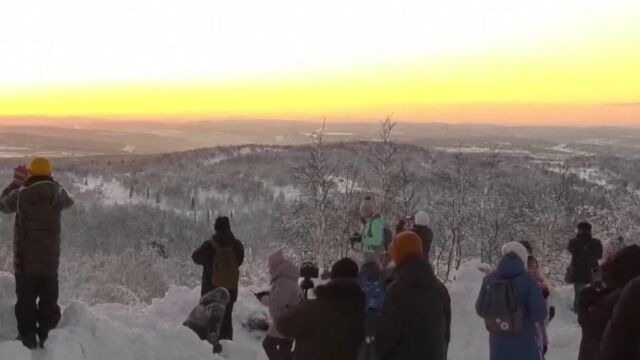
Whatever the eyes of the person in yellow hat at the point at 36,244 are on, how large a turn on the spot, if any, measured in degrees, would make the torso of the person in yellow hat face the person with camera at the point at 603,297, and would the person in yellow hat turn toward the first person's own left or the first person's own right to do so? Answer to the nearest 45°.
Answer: approximately 135° to the first person's own right

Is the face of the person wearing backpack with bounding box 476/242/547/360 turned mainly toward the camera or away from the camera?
away from the camera

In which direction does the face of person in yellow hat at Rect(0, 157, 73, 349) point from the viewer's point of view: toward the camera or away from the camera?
away from the camera

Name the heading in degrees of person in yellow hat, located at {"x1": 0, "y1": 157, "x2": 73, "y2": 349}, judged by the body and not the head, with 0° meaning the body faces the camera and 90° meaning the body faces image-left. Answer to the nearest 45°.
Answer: approximately 180°

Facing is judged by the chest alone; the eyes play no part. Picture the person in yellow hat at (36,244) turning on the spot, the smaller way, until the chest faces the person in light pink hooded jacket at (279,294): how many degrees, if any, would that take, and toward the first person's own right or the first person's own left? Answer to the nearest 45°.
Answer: approximately 90° to the first person's own right

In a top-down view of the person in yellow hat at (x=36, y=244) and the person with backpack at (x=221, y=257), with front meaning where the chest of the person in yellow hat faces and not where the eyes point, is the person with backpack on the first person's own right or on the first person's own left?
on the first person's own right

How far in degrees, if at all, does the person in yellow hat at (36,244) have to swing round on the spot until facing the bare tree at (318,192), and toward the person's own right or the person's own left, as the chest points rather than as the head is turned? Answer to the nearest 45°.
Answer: approximately 45° to the person's own right
